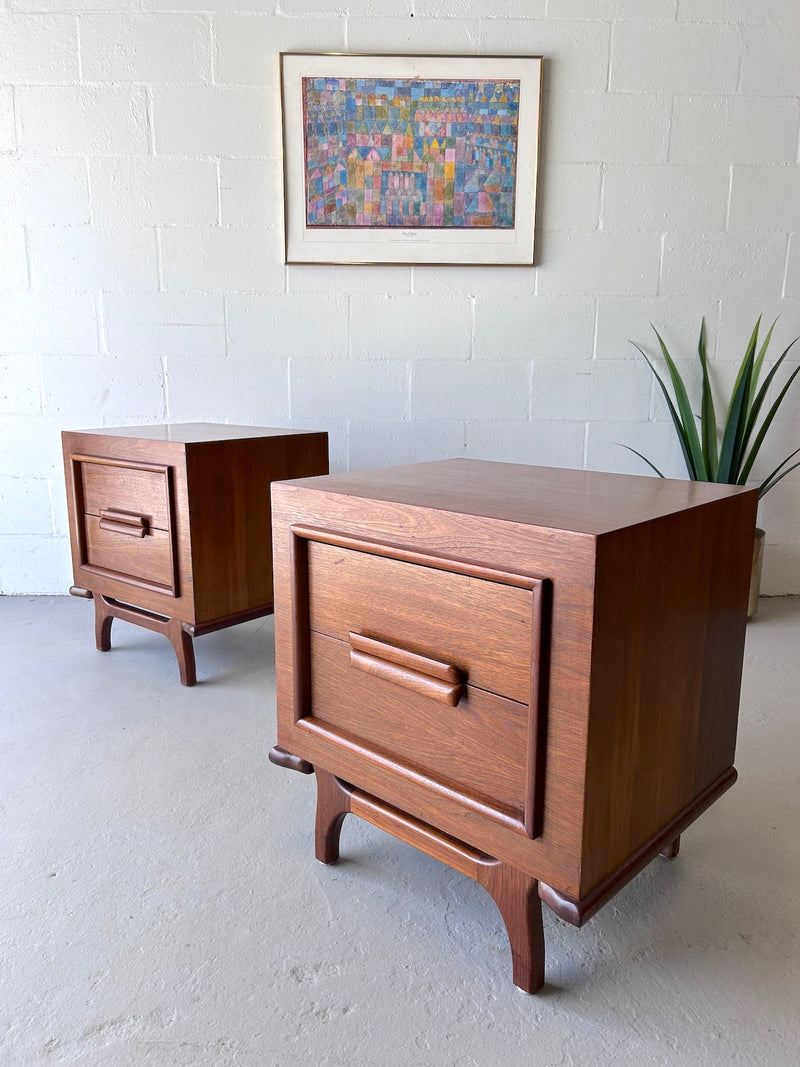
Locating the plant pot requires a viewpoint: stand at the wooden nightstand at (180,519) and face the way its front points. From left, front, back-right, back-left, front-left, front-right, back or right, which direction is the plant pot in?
back-left

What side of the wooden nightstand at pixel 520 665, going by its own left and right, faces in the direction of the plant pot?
back

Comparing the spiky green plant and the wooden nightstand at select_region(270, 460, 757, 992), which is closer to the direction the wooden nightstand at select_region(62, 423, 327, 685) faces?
the wooden nightstand

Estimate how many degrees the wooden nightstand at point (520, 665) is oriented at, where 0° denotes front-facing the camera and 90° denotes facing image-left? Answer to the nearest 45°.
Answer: approximately 45°

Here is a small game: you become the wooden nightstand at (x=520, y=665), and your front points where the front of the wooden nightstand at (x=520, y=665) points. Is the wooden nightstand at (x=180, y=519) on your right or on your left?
on your right

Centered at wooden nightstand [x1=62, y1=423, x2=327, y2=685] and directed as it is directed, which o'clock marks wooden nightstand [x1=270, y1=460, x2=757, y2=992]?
wooden nightstand [x1=270, y1=460, x2=757, y2=992] is roughly at 10 o'clock from wooden nightstand [x1=62, y1=423, x2=327, y2=685].

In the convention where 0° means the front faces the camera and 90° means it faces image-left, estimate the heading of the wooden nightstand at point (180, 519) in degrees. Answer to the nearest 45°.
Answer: approximately 45°

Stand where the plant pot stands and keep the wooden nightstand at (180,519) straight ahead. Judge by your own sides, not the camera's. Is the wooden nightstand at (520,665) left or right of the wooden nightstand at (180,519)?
left
